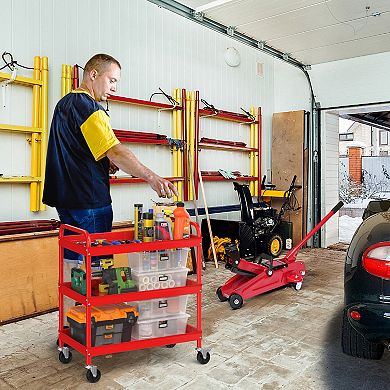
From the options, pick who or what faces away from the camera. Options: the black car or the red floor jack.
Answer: the black car

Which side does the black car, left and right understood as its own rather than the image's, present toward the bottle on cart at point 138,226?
left

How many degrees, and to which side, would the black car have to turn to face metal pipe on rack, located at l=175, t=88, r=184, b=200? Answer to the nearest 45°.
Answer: approximately 45° to its left

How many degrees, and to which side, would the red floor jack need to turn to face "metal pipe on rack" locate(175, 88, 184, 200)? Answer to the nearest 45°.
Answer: approximately 90° to its right

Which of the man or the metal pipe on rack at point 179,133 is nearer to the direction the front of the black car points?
the metal pipe on rack

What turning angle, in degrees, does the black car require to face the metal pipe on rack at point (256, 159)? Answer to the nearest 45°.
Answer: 0° — it already faces it

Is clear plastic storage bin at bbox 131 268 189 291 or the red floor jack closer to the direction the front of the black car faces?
the red floor jack

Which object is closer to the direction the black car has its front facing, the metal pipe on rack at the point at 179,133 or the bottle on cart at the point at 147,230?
the metal pipe on rack

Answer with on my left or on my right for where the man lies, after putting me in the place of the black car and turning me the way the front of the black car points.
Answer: on my left

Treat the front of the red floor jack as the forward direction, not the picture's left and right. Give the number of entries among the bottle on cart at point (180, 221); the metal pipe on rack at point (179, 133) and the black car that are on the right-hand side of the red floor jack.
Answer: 1

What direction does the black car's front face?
away from the camera

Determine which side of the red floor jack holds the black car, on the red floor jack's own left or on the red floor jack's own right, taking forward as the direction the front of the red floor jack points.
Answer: on the red floor jack's own left

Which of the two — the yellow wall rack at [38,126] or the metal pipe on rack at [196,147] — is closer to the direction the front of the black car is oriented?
the metal pipe on rack

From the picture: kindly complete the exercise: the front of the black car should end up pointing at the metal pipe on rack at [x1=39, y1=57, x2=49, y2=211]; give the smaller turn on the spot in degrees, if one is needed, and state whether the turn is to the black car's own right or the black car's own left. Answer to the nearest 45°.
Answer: approximately 90° to the black car's own left

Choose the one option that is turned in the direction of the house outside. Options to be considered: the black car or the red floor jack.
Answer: the black car

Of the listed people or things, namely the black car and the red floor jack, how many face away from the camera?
1
